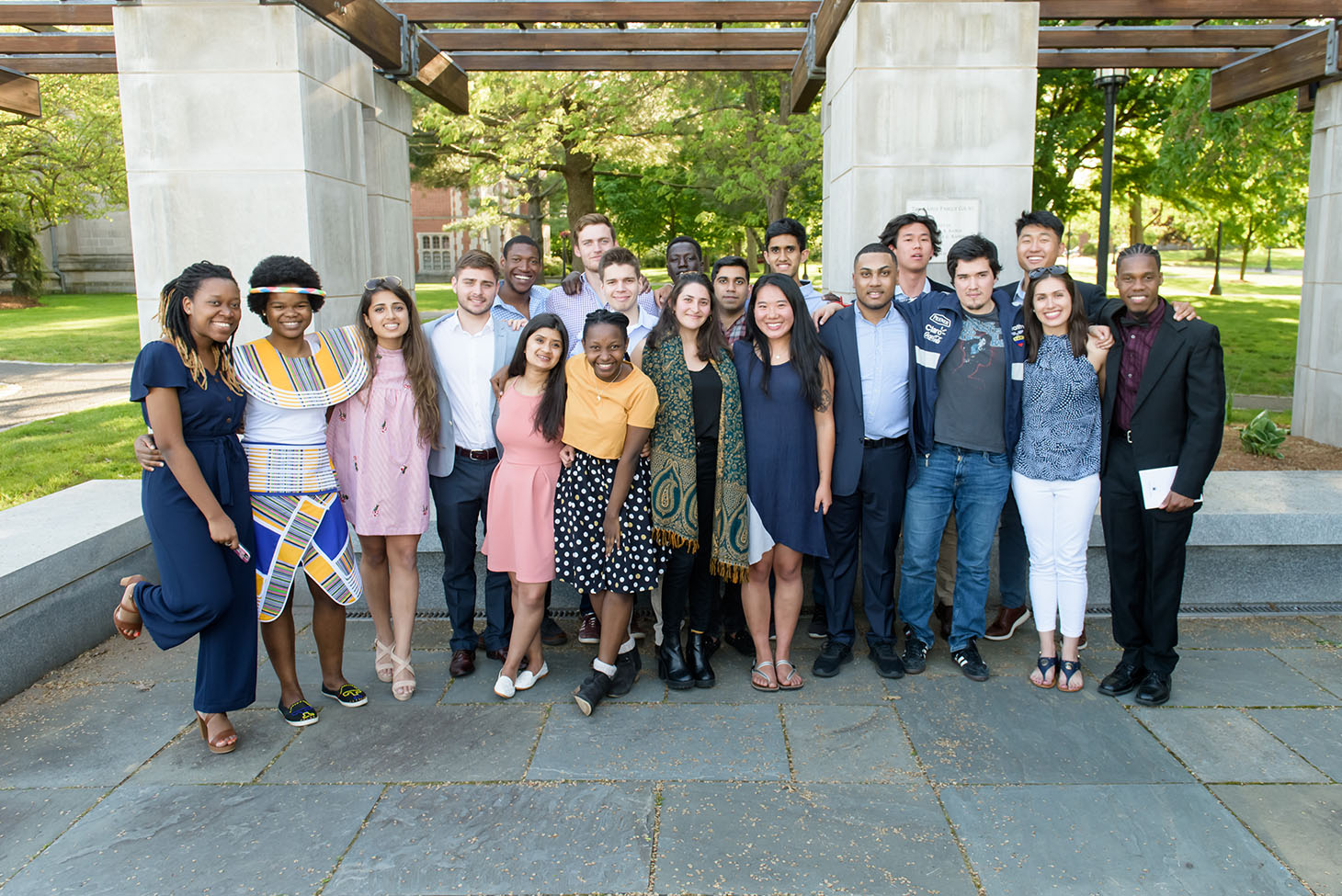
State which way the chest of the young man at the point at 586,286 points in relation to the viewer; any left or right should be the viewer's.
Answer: facing the viewer

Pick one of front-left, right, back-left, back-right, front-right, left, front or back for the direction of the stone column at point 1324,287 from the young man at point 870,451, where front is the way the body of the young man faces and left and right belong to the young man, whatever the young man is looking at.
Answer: back-left

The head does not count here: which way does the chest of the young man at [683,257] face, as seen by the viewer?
toward the camera

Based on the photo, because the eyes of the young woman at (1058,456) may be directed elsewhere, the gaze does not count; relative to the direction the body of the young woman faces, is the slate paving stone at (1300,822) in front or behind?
in front

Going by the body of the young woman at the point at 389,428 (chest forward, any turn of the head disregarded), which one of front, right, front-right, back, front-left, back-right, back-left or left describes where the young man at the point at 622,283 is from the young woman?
left

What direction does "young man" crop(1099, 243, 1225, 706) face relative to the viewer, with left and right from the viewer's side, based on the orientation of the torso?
facing the viewer and to the left of the viewer

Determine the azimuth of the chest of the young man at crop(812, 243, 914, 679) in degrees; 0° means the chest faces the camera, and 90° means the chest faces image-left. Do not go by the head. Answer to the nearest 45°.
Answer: approximately 0°

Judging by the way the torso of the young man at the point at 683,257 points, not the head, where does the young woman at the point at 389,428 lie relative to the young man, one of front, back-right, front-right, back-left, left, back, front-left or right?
front-right

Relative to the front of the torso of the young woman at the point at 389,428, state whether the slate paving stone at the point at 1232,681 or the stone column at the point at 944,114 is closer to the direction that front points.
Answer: the slate paving stone

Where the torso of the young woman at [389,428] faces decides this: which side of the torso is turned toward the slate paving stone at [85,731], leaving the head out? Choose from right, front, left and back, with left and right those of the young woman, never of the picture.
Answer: right

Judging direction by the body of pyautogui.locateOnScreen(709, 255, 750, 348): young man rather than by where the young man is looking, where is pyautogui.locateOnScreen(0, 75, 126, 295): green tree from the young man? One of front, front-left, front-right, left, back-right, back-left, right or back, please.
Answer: back-right

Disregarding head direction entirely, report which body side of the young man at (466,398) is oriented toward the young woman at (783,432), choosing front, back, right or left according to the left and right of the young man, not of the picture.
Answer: left
